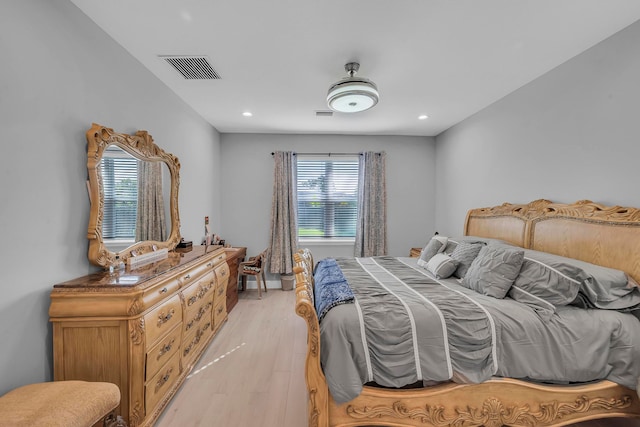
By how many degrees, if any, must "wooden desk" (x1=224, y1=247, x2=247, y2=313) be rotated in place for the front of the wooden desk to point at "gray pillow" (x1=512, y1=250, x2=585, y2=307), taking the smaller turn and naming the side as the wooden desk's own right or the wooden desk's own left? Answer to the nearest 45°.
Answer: approximately 45° to the wooden desk's own right

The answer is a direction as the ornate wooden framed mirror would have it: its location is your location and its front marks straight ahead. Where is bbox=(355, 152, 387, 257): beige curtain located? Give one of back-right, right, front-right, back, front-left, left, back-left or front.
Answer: front-left

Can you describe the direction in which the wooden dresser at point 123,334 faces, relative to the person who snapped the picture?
facing the viewer and to the right of the viewer

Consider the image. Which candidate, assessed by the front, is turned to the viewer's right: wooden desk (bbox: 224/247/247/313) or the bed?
the wooden desk

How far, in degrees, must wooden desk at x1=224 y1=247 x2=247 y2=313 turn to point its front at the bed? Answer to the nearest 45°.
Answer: approximately 45° to its right

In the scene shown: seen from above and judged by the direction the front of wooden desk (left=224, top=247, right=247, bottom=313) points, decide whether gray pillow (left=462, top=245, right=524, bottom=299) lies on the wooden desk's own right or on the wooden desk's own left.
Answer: on the wooden desk's own right

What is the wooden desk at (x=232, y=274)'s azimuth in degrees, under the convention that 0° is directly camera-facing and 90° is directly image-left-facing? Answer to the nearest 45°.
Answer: approximately 270°

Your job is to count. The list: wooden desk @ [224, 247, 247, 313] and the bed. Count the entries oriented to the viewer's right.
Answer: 1

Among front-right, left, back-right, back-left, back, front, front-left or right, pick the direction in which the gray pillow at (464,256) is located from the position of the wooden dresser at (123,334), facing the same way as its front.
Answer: front-left

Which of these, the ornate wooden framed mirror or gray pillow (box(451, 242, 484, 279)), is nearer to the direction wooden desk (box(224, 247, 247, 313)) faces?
the gray pillow

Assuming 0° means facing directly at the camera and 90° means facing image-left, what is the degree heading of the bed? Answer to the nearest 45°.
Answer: approximately 45°

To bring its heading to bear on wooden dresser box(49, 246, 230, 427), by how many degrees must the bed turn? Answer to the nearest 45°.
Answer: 0° — it already faces it

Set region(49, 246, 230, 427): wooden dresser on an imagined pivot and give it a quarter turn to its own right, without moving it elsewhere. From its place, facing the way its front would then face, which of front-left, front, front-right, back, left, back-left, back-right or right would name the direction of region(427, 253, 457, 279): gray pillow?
back-left

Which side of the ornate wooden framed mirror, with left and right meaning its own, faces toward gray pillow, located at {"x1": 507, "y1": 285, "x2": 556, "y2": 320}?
front
